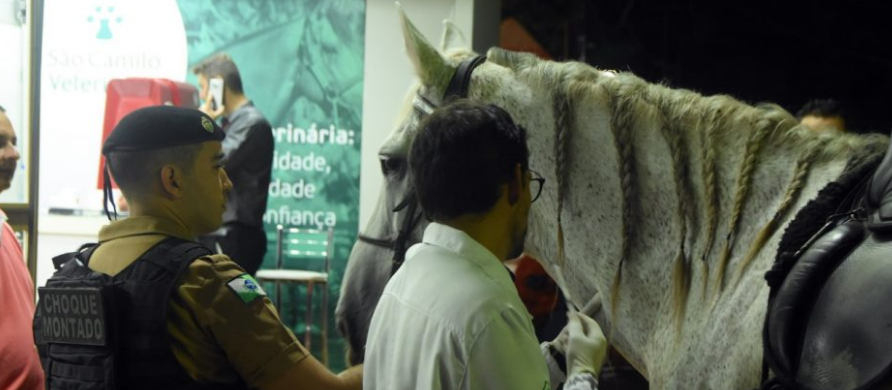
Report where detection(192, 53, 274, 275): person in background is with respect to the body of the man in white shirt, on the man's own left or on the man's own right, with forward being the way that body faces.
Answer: on the man's own left

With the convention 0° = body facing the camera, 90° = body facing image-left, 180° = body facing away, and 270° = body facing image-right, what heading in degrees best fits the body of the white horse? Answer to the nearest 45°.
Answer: approximately 90°

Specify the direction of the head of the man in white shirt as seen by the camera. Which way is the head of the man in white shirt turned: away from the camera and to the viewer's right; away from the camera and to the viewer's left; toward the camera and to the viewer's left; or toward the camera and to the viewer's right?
away from the camera and to the viewer's right

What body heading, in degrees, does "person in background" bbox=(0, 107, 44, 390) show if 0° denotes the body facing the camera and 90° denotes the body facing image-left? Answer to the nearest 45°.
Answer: approximately 315°

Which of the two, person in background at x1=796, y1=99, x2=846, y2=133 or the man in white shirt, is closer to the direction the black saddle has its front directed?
the man in white shirt

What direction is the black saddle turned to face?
to the viewer's left

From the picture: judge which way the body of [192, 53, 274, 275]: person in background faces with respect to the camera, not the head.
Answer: to the viewer's left

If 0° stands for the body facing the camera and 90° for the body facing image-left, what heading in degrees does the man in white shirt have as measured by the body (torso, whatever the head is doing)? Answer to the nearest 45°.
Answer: approximately 225°
